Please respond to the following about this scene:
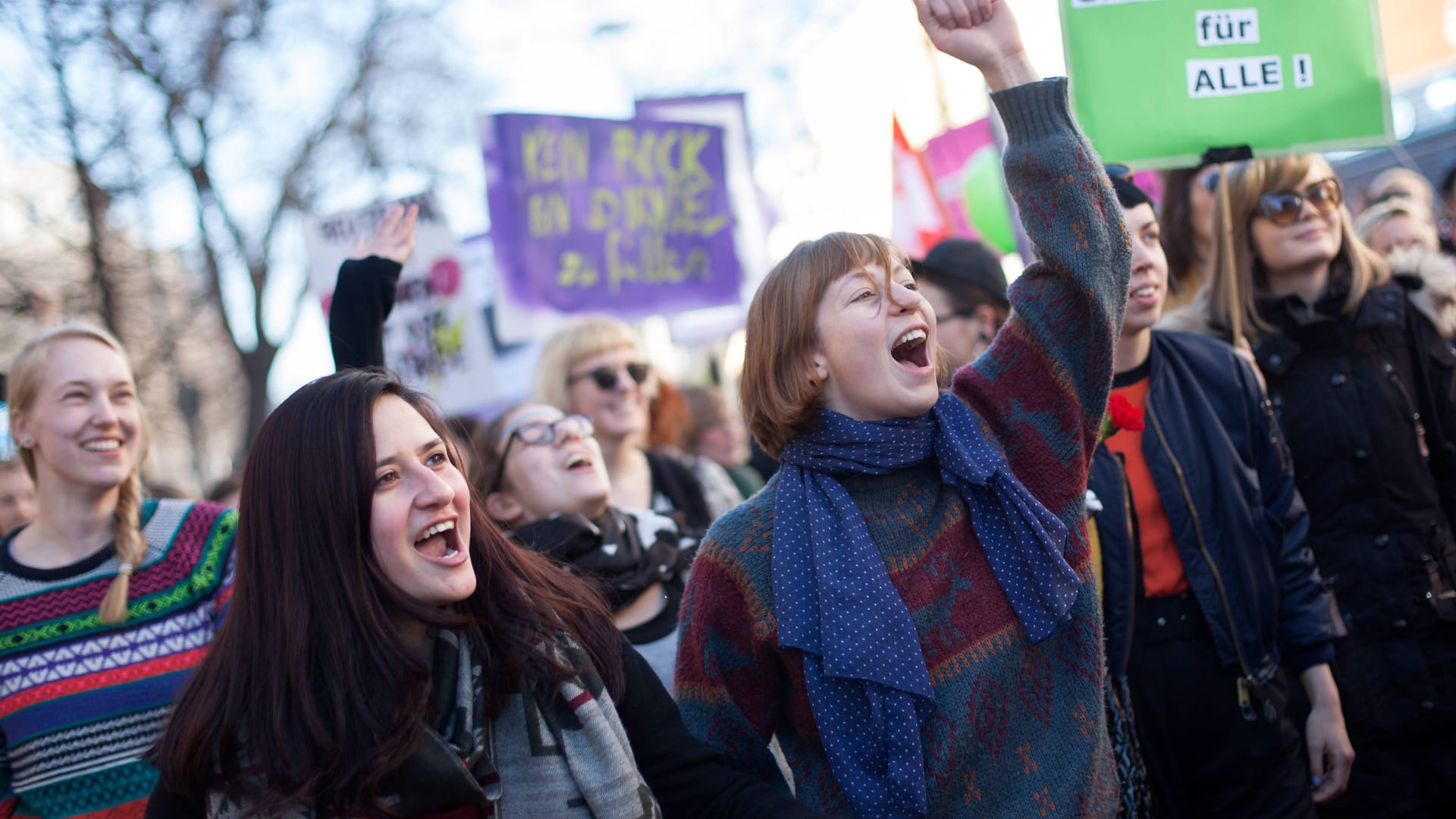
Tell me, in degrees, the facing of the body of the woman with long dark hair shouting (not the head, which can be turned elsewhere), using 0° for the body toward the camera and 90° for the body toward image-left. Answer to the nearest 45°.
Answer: approximately 315°

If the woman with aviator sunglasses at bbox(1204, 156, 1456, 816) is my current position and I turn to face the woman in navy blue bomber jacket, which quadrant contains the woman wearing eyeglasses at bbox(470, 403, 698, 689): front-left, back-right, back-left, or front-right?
front-right

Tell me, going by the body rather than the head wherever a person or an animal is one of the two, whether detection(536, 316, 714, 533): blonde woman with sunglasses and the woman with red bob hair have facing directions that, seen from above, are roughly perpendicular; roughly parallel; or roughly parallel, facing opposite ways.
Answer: roughly parallel

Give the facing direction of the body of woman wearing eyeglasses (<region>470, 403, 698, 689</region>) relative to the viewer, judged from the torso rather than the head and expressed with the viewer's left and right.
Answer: facing the viewer and to the right of the viewer

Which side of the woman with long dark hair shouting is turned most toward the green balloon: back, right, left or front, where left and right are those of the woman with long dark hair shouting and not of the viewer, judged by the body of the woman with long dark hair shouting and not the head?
left

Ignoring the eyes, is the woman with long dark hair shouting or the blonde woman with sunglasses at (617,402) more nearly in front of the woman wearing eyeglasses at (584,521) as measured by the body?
the woman with long dark hair shouting

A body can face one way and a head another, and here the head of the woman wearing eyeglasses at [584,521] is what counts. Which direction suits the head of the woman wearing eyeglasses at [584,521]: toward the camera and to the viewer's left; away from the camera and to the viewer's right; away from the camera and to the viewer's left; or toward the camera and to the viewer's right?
toward the camera and to the viewer's right

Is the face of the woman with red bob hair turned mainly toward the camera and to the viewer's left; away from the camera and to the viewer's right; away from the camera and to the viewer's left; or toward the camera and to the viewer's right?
toward the camera and to the viewer's right

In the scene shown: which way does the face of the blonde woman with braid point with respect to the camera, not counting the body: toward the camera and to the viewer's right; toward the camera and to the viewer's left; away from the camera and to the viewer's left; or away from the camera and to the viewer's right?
toward the camera and to the viewer's right

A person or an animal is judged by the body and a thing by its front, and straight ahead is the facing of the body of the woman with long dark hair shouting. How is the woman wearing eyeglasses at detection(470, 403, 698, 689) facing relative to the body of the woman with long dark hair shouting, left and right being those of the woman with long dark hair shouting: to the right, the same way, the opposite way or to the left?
the same way

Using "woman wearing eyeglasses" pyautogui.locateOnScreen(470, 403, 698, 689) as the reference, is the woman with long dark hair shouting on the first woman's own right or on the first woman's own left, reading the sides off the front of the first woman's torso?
on the first woman's own right

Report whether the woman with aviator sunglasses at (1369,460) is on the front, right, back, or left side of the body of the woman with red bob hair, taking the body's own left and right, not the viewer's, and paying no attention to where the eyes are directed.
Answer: left

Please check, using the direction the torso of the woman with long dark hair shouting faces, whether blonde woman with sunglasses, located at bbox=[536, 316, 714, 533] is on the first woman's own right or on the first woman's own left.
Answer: on the first woman's own left
